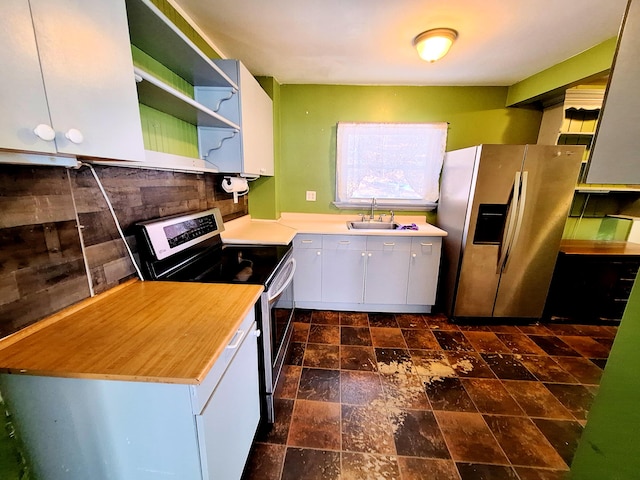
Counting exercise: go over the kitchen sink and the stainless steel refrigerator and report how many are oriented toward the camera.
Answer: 2

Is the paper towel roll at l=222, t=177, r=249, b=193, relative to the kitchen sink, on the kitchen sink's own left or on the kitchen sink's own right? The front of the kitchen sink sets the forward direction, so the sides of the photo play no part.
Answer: on the kitchen sink's own right

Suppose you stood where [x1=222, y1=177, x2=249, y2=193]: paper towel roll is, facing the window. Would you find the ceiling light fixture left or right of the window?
right

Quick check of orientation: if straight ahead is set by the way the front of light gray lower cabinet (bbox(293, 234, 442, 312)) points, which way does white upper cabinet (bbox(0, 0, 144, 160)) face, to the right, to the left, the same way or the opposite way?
to the left

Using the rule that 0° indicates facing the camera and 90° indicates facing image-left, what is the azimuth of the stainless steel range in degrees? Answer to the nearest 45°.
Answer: approximately 315°

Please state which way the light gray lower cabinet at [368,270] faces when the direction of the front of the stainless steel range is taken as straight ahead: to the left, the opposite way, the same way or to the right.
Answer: to the right

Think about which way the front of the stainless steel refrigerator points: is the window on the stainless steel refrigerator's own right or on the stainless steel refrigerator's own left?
on the stainless steel refrigerator's own right

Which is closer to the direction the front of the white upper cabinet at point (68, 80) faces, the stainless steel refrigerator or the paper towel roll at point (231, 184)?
the stainless steel refrigerator
